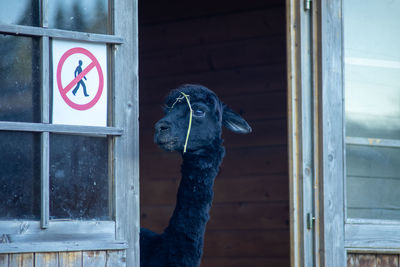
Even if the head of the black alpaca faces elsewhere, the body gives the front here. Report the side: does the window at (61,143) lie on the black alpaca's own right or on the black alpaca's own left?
on the black alpaca's own right
